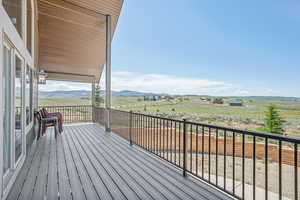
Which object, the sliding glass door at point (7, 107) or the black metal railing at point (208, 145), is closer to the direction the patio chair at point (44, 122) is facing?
the black metal railing

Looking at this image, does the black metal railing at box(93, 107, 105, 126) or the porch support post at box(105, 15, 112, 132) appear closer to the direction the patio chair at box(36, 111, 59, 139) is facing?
the porch support post

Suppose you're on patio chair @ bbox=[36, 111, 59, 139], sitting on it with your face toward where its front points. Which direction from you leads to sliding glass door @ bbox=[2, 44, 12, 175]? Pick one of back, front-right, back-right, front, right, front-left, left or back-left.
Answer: right

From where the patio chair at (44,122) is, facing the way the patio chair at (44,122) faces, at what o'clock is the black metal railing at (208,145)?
The black metal railing is roughly at 2 o'clock from the patio chair.

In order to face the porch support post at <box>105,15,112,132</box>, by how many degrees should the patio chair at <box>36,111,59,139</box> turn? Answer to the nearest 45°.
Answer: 0° — it already faces it

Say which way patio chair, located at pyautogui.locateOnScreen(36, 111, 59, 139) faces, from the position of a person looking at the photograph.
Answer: facing to the right of the viewer
